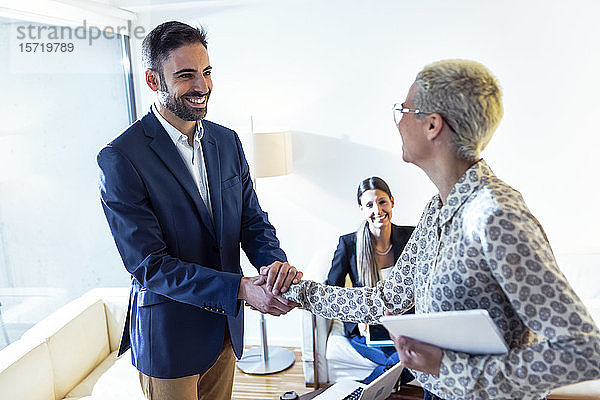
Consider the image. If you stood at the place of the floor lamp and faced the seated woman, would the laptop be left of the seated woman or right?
right

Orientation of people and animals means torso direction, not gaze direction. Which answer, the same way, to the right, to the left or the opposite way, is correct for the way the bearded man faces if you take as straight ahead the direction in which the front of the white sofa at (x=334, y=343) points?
to the left

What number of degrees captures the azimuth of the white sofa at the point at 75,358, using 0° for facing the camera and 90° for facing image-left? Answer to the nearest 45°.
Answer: approximately 315°

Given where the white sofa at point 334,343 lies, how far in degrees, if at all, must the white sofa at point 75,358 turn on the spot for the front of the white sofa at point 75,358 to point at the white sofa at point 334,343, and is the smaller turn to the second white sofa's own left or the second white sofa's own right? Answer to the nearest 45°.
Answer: approximately 45° to the second white sofa's own left

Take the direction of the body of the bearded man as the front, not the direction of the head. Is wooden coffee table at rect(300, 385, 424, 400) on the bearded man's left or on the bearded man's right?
on the bearded man's left

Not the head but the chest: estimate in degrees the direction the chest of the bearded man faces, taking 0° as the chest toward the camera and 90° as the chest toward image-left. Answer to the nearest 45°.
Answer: approximately 315°

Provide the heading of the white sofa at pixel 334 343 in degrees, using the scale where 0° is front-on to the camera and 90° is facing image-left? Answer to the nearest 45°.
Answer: approximately 0°

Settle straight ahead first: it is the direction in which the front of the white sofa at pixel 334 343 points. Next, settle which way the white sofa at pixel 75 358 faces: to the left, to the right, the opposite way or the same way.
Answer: to the left
